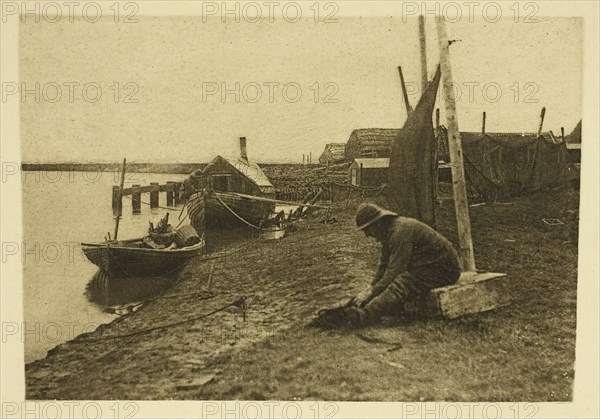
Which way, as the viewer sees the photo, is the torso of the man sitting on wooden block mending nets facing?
to the viewer's left

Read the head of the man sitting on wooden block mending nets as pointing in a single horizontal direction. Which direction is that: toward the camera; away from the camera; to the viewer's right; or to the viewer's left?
to the viewer's left
